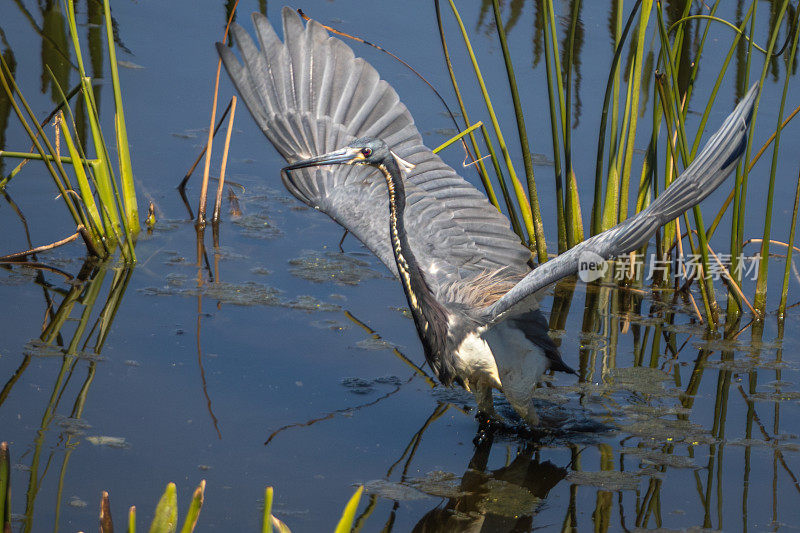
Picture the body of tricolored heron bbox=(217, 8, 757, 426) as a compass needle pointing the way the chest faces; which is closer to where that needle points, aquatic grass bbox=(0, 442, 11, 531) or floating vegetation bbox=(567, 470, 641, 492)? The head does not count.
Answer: the aquatic grass

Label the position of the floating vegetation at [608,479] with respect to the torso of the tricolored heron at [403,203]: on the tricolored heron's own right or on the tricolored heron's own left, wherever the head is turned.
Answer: on the tricolored heron's own left

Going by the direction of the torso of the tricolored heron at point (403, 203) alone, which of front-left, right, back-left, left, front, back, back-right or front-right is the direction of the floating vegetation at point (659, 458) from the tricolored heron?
left

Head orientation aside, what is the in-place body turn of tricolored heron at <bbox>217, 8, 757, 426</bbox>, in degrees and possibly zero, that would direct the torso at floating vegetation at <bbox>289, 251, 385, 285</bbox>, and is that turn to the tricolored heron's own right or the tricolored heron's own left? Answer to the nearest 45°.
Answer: approximately 90° to the tricolored heron's own right

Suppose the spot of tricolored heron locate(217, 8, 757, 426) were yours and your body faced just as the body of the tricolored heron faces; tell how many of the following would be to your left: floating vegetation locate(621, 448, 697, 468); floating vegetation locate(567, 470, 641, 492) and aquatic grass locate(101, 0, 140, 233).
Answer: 2

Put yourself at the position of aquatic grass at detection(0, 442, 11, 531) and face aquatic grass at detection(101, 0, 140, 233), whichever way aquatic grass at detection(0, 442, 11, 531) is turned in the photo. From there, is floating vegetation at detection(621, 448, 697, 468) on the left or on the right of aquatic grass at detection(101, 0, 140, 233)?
right

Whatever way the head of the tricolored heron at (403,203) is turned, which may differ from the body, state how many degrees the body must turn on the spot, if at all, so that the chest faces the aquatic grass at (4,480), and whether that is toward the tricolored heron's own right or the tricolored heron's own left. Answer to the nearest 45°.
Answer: approximately 45° to the tricolored heron's own left

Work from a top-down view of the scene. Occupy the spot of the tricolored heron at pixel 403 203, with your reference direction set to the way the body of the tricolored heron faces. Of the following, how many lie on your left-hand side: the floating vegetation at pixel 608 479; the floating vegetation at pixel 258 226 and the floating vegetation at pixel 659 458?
2

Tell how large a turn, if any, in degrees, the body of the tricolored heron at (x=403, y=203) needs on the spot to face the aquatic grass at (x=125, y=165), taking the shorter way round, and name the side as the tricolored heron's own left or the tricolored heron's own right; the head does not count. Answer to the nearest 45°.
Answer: approximately 45° to the tricolored heron's own right

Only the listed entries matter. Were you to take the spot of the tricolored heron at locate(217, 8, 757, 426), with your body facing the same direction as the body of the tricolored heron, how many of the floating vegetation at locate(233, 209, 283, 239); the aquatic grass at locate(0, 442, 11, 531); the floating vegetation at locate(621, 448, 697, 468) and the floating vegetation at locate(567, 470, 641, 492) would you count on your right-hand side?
1

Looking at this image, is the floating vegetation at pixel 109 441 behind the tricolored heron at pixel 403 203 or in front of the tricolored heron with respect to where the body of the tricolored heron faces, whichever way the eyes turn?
in front

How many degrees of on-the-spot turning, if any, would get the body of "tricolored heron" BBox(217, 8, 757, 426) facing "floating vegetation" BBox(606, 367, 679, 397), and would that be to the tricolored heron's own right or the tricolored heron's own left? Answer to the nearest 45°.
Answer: approximately 135° to the tricolored heron's own left

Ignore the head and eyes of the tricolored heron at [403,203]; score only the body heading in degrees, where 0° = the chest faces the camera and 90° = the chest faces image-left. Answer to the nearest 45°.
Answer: approximately 45°

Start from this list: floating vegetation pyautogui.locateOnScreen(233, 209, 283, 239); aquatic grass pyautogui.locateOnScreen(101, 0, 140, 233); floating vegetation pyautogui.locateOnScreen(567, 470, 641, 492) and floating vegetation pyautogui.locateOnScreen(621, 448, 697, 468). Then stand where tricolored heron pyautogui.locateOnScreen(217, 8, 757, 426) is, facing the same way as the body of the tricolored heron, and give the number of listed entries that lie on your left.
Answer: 2
